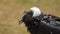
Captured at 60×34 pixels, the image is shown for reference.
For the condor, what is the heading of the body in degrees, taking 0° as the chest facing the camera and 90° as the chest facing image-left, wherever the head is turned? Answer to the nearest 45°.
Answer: approximately 90°
